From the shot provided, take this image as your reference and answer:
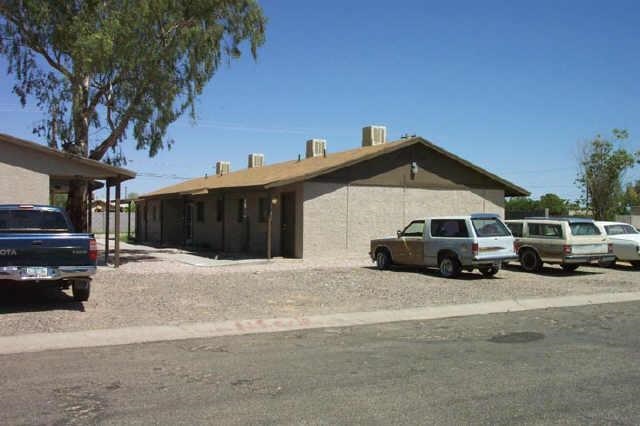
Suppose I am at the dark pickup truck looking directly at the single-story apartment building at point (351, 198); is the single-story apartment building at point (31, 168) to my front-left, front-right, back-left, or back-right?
front-left

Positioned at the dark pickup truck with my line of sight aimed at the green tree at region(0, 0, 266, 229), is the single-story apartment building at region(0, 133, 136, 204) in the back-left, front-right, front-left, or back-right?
front-left

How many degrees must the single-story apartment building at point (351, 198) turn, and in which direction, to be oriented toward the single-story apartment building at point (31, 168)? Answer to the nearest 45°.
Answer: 0° — it already faces it

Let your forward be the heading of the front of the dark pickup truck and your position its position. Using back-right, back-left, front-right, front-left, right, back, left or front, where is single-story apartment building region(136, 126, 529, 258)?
front-right

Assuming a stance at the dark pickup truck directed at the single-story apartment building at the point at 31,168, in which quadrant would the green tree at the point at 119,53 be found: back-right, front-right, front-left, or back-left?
front-right

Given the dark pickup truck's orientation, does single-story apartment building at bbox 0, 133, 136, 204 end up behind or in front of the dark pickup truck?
in front

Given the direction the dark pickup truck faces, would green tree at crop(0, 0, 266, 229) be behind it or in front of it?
in front

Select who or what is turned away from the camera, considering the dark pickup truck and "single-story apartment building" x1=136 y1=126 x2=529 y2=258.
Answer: the dark pickup truck

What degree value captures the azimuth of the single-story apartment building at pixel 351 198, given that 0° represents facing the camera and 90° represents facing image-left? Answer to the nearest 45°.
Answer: approximately 45°

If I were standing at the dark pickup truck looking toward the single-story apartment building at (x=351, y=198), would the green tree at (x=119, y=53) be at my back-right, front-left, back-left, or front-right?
front-left

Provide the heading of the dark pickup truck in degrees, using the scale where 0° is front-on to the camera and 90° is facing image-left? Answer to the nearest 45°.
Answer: approximately 180°

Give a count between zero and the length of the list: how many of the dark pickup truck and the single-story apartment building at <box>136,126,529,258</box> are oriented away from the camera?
1
